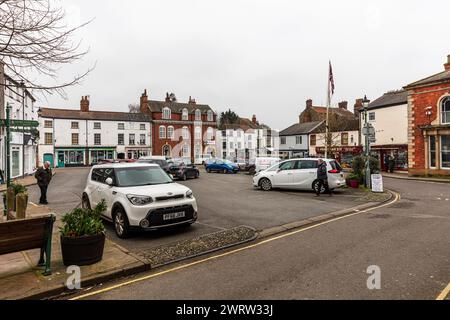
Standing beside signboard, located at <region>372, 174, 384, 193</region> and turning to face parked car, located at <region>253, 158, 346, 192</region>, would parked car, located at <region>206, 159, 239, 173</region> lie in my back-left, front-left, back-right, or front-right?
front-right

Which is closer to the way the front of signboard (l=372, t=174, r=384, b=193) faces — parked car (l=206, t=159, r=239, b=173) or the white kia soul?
the white kia soul

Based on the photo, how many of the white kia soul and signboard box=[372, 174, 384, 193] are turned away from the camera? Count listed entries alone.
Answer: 0

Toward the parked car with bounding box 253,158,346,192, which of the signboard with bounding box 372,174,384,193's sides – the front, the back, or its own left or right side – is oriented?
right

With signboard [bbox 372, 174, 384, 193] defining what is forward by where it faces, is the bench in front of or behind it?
in front

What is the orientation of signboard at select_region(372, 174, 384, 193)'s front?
toward the camera

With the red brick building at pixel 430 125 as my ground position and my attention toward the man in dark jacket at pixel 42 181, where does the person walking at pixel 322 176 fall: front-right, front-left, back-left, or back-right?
front-left

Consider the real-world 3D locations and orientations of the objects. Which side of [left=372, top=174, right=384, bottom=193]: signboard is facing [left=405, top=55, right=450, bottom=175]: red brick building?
back

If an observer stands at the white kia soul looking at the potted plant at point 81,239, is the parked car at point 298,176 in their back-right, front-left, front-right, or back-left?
back-left

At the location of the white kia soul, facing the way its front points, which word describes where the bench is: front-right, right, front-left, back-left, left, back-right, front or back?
right

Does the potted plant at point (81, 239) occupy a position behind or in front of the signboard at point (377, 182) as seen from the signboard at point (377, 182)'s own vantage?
in front

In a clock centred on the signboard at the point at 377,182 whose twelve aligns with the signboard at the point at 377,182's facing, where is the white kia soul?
The white kia soul is roughly at 1 o'clock from the signboard.

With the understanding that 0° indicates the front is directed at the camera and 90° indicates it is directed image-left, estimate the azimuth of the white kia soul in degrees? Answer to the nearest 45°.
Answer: approximately 315°

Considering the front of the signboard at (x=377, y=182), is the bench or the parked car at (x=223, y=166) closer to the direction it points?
the bench
